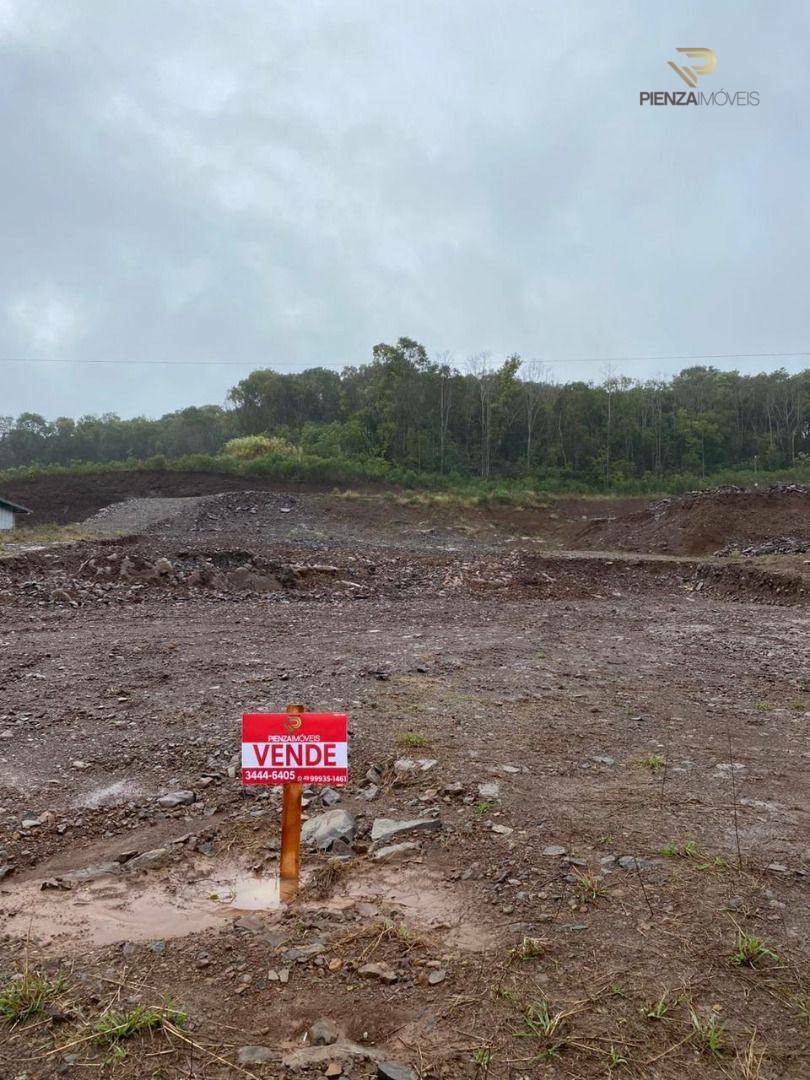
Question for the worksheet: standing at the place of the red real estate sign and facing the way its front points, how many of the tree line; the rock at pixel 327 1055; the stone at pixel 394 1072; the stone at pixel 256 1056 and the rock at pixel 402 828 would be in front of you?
3

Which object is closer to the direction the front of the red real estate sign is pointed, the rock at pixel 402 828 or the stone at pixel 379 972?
the stone

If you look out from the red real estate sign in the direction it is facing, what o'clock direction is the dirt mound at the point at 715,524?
The dirt mound is roughly at 7 o'clock from the red real estate sign.

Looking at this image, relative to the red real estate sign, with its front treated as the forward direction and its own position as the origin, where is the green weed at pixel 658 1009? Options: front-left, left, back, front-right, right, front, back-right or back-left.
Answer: front-left

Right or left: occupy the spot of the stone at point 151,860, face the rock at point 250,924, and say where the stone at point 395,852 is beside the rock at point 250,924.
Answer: left

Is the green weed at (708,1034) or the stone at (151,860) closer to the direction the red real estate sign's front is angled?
the green weed

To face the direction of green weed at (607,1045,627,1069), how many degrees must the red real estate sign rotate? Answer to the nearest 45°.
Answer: approximately 45° to its left

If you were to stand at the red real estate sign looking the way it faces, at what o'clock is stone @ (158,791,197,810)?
The stone is roughly at 5 o'clock from the red real estate sign.

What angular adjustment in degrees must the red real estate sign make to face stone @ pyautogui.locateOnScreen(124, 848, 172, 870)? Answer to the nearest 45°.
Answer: approximately 135° to its right

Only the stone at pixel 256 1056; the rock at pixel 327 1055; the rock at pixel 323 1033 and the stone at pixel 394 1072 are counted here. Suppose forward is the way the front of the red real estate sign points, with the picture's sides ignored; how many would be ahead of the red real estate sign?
4

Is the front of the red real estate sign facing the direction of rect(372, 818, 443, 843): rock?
no

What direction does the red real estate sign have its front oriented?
toward the camera

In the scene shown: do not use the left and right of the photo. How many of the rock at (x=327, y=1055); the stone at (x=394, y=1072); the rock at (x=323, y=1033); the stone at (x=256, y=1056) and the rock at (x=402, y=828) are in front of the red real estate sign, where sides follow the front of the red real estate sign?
4

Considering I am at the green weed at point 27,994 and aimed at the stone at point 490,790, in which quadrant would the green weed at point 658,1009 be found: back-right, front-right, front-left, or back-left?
front-right

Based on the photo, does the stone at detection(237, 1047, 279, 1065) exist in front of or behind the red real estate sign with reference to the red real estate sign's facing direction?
in front

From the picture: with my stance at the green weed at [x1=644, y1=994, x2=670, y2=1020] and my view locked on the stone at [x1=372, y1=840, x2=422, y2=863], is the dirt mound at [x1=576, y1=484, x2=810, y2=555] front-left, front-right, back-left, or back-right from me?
front-right

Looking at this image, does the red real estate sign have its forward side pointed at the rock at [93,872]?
no

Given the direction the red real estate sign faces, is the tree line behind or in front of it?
behind

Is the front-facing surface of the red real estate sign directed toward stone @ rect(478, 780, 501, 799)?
no
